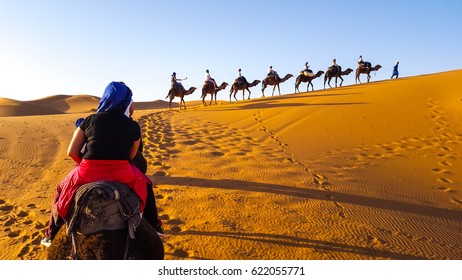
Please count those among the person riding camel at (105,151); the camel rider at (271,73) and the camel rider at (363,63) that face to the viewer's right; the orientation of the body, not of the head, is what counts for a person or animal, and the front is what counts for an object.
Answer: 2

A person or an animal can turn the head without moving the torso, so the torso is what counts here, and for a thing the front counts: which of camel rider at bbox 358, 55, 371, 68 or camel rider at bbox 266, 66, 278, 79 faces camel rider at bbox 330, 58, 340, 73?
camel rider at bbox 266, 66, 278, 79

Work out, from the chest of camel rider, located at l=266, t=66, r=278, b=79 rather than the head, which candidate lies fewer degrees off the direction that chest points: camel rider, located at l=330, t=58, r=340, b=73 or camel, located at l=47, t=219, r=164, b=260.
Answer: the camel rider

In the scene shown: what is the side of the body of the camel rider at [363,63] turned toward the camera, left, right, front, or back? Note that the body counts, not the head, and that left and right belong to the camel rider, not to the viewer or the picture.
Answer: right

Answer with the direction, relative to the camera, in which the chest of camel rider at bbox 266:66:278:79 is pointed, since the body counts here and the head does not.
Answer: to the viewer's right

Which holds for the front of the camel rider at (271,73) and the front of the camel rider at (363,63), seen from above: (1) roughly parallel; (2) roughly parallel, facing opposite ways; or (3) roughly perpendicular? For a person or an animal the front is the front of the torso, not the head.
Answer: roughly parallel

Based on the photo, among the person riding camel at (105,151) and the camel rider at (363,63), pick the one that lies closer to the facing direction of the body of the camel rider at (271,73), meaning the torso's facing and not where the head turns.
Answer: the camel rider

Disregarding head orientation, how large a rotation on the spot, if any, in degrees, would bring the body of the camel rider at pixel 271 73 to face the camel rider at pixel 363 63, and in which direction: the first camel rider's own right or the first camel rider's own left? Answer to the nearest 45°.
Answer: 0° — they already face them

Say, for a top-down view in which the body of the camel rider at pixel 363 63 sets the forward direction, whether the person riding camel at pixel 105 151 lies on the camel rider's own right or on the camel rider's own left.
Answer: on the camel rider's own right

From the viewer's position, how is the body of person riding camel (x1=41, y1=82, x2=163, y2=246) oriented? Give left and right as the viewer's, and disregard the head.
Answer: facing away from the viewer

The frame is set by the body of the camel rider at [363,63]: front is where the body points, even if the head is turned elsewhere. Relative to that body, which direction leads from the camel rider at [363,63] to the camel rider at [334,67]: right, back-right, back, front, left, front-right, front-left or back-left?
back-right
